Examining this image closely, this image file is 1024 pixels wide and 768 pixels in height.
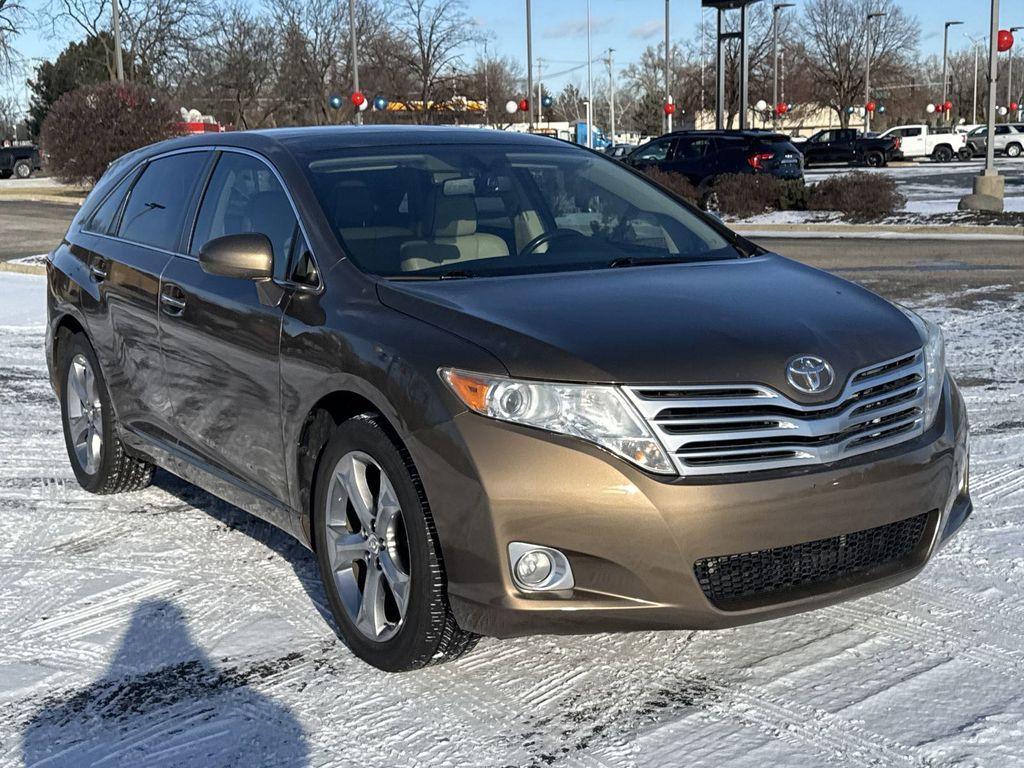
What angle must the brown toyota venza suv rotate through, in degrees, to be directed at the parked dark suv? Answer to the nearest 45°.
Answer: approximately 135° to its left

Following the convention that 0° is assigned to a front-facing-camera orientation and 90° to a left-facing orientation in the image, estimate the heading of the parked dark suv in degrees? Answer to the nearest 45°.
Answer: approximately 135°

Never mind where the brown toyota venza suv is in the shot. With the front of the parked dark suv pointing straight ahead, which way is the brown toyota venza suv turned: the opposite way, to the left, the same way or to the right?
the opposite way

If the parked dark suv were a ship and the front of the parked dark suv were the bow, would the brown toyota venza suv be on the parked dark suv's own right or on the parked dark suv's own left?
on the parked dark suv's own left
